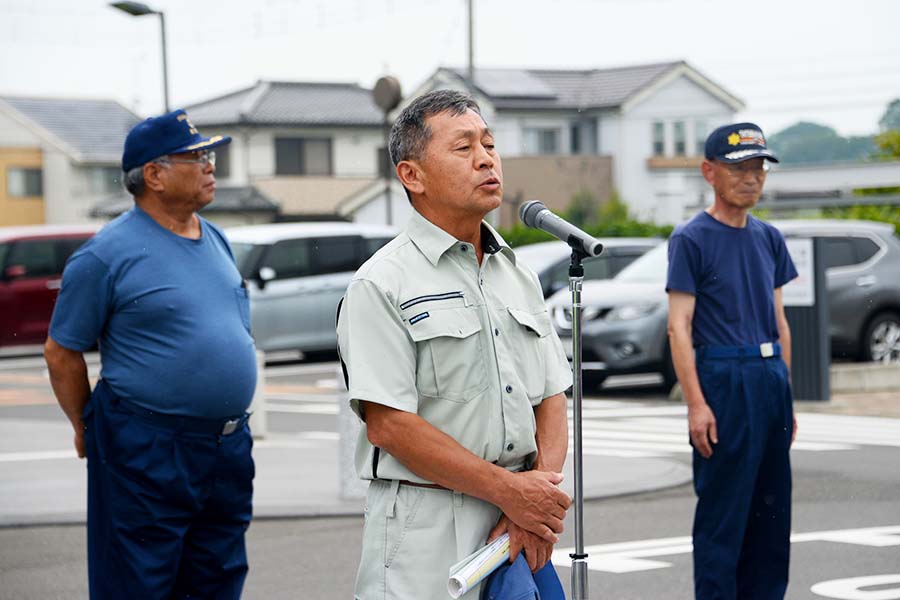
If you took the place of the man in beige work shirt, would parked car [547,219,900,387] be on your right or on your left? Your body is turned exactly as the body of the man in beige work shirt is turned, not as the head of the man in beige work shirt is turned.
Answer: on your left

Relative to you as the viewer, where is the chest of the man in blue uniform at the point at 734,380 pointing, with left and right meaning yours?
facing the viewer and to the right of the viewer

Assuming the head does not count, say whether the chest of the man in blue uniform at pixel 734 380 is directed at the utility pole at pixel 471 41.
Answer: no

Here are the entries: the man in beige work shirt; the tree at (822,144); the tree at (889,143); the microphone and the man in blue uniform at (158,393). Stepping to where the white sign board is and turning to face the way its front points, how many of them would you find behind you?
2

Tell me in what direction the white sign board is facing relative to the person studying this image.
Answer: facing the viewer

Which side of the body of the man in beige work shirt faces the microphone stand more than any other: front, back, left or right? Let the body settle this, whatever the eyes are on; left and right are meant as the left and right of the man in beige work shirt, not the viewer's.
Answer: front

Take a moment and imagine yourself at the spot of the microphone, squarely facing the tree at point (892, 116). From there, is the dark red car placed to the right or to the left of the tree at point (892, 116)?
left

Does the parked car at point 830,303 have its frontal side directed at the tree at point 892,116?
no

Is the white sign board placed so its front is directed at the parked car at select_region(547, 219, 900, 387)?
no

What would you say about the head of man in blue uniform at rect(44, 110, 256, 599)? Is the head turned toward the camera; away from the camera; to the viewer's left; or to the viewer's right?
to the viewer's right

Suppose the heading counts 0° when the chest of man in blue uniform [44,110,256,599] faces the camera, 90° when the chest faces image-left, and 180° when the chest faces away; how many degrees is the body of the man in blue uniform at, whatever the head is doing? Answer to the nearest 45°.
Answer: approximately 315°

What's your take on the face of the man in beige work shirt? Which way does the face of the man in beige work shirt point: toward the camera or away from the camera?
toward the camera

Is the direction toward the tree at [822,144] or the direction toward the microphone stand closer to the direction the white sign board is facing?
the microphone stand

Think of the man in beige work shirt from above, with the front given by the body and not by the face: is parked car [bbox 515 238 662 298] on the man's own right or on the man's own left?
on the man's own left

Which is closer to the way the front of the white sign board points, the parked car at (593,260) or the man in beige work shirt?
the man in beige work shirt

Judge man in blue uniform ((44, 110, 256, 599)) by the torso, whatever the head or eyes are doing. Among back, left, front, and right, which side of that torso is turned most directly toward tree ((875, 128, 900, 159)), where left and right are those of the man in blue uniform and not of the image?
left

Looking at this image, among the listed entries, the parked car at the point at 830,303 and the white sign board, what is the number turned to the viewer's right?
0

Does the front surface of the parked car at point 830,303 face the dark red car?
no

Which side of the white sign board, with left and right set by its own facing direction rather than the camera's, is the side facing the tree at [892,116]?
back
